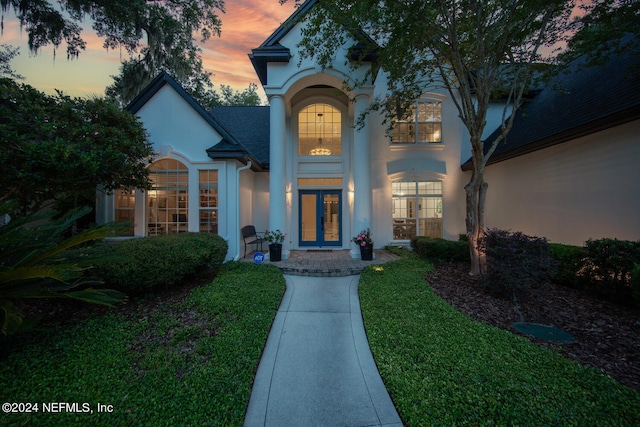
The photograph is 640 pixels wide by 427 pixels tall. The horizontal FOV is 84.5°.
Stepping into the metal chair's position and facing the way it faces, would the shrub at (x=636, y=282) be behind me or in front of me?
in front

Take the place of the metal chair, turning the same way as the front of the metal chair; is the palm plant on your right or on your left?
on your right

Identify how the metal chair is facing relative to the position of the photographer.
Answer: facing the viewer and to the right of the viewer

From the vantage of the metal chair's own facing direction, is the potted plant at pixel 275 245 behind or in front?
in front

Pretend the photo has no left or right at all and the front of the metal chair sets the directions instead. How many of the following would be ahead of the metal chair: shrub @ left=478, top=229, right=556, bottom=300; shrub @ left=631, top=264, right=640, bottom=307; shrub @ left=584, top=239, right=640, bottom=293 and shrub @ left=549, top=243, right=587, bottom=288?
4
